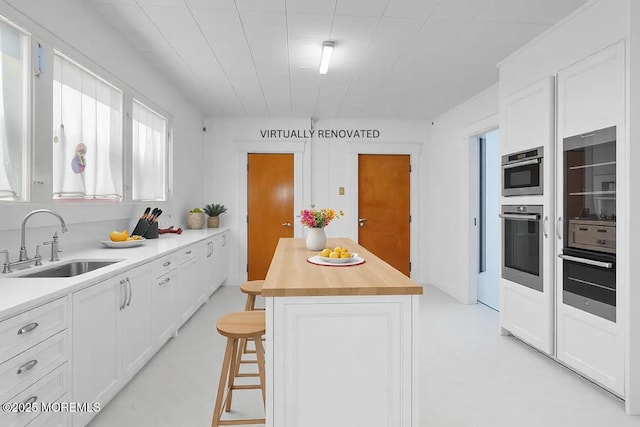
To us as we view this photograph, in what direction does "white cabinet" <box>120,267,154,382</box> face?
facing the viewer and to the right of the viewer

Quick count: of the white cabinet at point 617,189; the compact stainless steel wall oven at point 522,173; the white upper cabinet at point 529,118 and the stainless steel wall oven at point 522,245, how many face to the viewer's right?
0

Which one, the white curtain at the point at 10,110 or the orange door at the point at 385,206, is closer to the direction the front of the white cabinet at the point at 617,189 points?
the white curtain

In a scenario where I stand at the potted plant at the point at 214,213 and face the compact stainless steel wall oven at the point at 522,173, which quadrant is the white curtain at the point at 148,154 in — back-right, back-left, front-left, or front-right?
front-right

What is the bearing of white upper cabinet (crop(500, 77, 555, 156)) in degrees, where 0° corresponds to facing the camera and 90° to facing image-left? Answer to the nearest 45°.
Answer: approximately 45°

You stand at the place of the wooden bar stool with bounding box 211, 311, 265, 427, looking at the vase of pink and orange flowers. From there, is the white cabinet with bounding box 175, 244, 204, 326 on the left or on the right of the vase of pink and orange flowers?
left

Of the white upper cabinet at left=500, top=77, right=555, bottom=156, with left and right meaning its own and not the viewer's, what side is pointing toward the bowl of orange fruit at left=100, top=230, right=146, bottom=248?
front

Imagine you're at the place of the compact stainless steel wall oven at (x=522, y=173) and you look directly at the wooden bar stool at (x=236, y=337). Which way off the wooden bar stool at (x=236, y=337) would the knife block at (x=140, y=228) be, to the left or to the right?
right

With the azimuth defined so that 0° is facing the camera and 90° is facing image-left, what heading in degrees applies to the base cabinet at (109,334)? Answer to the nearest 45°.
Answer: approximately 315°

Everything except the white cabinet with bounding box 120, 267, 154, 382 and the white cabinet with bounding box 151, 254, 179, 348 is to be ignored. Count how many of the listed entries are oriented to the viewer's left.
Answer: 0

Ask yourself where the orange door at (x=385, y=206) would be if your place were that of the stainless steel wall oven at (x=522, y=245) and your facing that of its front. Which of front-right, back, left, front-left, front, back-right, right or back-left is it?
right

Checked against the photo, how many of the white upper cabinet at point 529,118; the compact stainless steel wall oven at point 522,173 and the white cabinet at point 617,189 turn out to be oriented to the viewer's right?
0

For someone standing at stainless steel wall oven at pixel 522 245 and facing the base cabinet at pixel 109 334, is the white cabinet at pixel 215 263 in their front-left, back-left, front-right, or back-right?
front-right

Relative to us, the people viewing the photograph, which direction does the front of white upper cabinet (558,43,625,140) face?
facing the viewer and to the left of the viewer

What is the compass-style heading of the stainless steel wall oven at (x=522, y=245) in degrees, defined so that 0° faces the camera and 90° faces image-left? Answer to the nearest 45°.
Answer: approximately 45°

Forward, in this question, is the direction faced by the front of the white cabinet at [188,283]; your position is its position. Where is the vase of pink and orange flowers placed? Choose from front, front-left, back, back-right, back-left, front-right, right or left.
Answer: front

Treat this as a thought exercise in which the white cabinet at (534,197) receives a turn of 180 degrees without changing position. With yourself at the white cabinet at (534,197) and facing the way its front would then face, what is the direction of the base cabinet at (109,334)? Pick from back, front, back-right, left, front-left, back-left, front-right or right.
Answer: back
